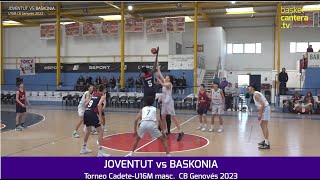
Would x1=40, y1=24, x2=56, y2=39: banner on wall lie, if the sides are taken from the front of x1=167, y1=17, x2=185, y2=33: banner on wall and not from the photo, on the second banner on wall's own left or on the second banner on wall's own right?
on the second banner on wall's own right

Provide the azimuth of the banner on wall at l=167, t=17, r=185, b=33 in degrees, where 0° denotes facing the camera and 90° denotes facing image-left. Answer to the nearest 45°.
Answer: approximately 0°

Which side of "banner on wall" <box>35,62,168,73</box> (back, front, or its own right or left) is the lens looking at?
front

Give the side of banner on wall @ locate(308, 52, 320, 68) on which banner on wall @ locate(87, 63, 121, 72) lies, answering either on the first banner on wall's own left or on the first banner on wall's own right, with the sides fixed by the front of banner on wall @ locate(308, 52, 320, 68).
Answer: on the first banner on wall's own right

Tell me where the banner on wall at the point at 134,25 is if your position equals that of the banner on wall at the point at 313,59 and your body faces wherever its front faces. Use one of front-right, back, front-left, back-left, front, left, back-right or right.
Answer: right

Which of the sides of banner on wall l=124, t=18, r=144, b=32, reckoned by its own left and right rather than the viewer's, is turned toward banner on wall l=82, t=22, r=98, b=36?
right

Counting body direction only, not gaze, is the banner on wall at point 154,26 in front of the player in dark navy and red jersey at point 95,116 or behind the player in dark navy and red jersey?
in front
